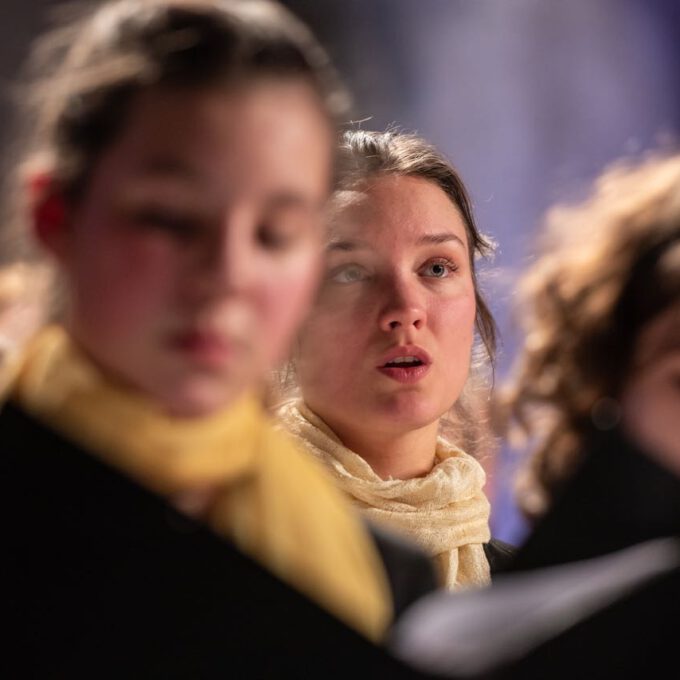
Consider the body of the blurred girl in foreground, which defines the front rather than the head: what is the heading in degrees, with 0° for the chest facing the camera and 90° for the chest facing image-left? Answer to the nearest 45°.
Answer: approximately 315°
